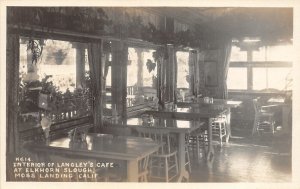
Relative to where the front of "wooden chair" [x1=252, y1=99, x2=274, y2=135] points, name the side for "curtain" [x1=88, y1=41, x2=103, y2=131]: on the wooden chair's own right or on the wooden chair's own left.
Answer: on the wooden chair's own right

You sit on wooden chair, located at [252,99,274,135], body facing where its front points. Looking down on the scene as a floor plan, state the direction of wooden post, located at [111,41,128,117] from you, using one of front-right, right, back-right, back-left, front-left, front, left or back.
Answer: back-right

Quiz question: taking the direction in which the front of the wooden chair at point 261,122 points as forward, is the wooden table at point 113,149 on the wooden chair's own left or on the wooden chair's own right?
on the wooden chair's own right

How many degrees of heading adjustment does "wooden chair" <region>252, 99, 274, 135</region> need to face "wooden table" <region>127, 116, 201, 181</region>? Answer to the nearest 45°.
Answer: approximately 90° to its right
